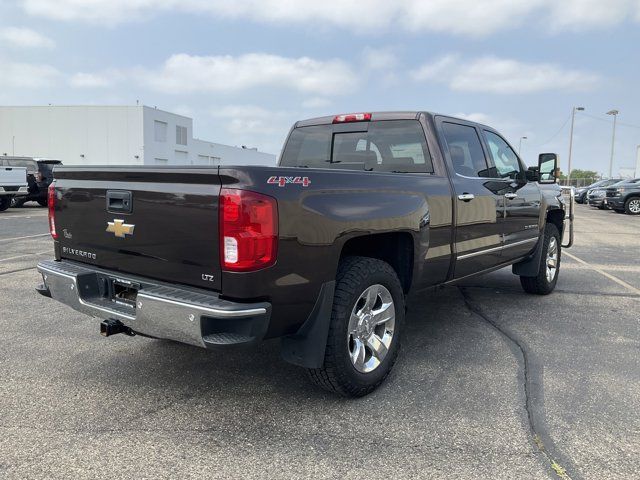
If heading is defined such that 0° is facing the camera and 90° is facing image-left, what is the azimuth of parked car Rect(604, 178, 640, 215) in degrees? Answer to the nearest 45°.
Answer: approximately 45°

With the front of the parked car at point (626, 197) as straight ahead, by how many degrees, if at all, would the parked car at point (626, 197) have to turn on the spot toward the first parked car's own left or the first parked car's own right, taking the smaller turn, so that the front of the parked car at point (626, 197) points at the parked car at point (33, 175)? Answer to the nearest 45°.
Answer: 0° — it already faces it

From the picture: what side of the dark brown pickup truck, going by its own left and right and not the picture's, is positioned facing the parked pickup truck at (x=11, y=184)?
left

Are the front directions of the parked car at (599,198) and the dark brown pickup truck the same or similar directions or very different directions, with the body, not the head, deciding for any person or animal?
very different directions

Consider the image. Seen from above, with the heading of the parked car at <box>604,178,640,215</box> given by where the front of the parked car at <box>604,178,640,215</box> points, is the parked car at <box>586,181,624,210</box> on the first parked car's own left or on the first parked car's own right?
on the first parked car's own right

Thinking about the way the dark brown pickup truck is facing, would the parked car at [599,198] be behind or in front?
in front

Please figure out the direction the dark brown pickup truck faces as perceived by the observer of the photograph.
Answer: facing away from the viewer and to the right of the viewer

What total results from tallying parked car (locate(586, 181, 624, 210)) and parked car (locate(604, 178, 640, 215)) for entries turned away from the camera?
0

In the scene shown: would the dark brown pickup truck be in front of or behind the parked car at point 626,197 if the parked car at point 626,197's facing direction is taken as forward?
in front
